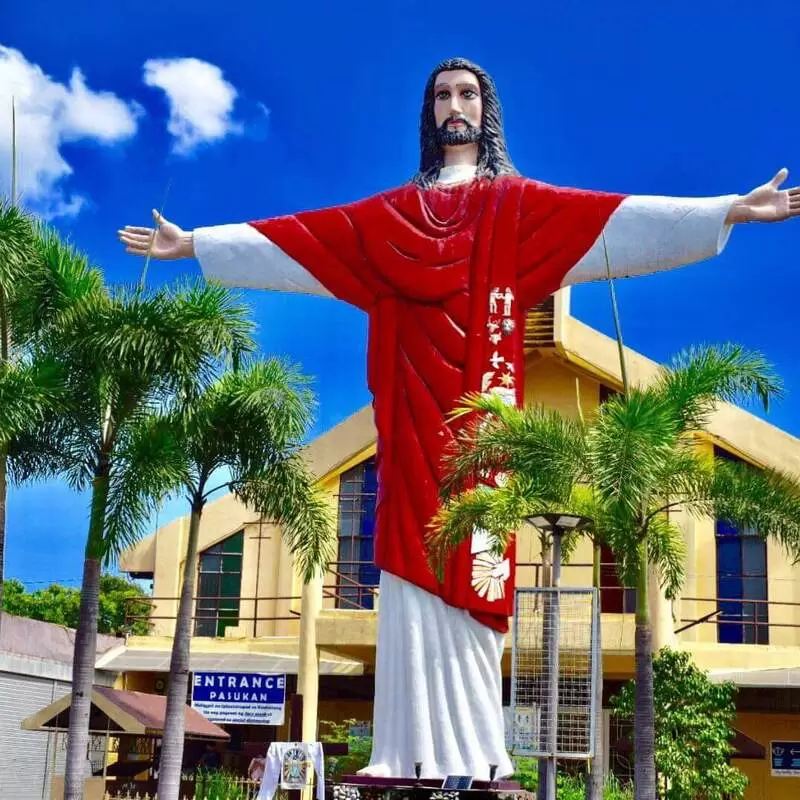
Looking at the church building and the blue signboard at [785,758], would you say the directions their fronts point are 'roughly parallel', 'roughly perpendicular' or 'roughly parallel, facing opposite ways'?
roughly parallel

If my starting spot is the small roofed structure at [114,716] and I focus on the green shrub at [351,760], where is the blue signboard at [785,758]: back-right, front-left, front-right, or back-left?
front-right

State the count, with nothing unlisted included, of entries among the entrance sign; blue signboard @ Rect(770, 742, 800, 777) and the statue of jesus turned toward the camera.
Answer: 3

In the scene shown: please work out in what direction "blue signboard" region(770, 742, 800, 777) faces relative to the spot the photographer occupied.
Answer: facing the viewer

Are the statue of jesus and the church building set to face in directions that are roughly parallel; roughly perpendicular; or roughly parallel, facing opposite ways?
roughly parallel

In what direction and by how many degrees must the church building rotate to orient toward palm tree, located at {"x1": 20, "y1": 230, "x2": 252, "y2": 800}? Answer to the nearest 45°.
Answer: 0° — it already faces it

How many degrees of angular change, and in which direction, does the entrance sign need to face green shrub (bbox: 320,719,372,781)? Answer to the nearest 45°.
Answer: approximately 45° to its left

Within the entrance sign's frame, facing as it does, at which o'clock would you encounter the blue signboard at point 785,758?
The blue signboard is roughly at 9 o'clock from the entrance sign.

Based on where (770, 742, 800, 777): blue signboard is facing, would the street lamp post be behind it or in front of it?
in front
